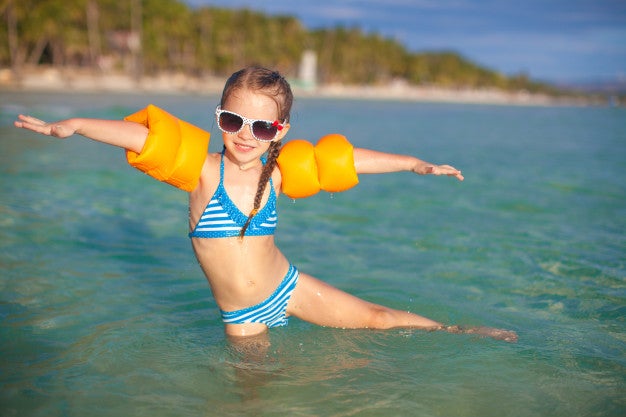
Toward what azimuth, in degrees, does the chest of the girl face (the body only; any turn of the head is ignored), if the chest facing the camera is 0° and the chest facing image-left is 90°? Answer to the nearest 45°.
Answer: approximately 0°
